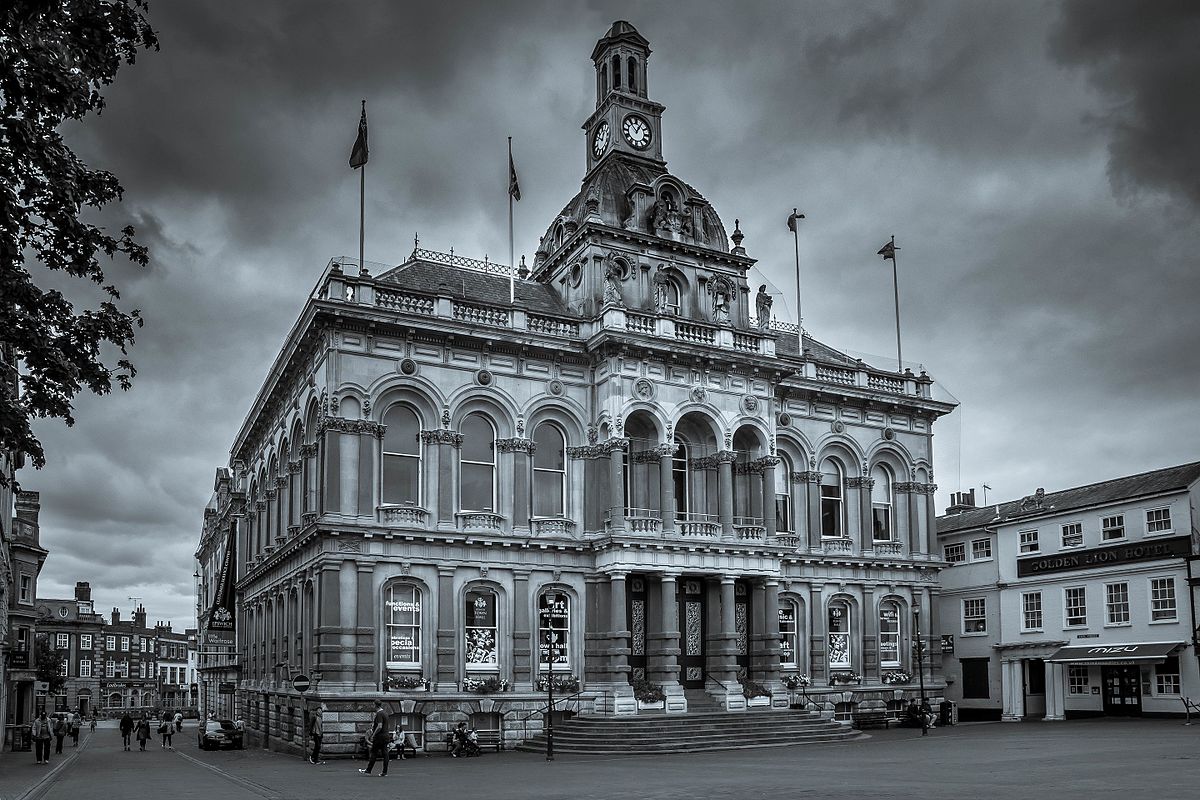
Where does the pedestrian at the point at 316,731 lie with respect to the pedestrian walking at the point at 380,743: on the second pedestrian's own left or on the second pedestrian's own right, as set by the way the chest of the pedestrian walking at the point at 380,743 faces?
on the second pedestrian's own right

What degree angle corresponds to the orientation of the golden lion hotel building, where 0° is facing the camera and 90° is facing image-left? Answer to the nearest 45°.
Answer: approximately 45°

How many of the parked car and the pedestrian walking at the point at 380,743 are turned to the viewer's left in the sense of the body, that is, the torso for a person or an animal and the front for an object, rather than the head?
1

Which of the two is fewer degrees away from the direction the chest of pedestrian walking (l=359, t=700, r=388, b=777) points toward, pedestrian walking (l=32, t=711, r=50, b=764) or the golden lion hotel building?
the pedestrian walking

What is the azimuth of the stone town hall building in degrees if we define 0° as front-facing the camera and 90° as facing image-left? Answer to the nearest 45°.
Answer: approximately 315°
